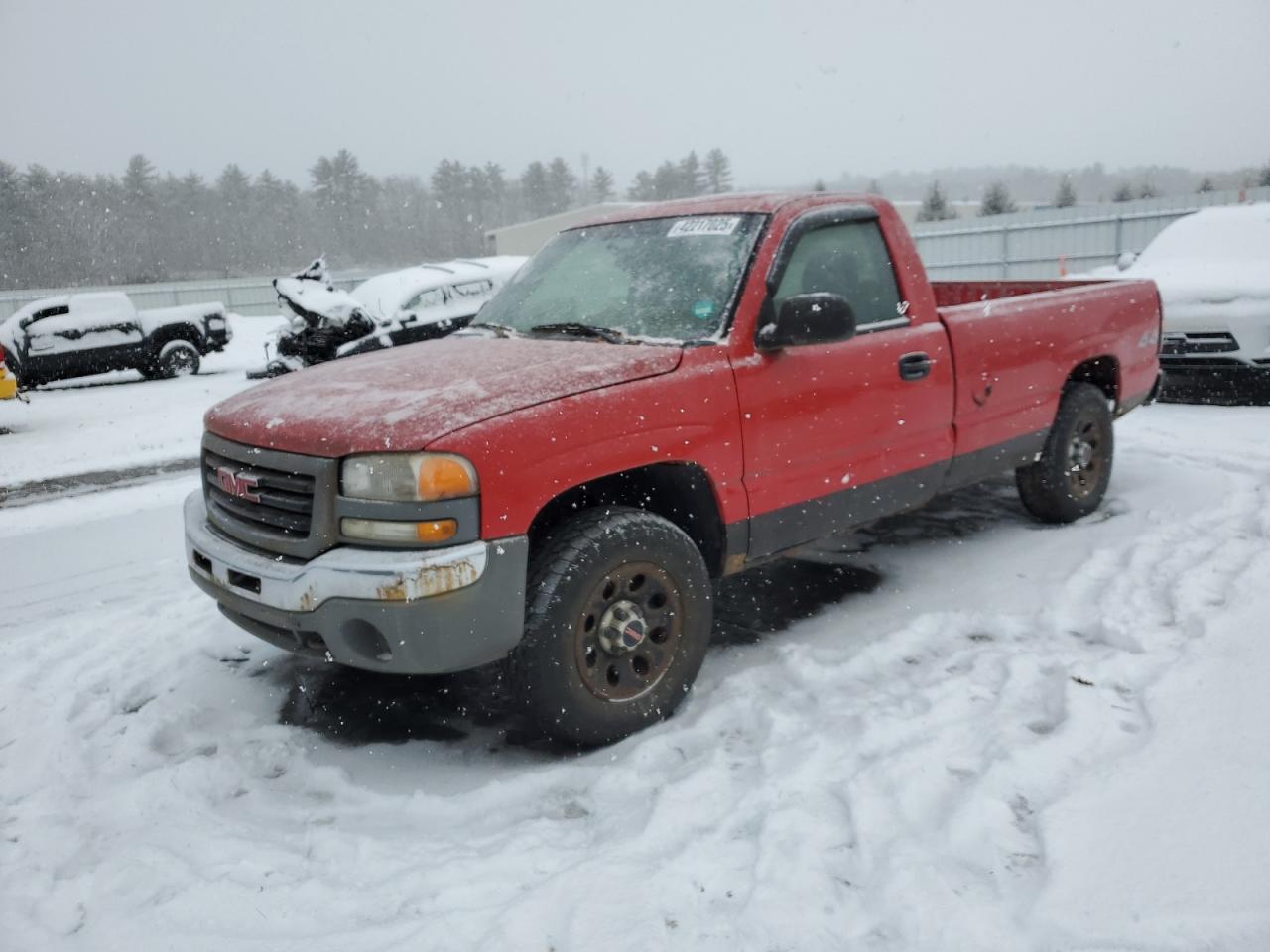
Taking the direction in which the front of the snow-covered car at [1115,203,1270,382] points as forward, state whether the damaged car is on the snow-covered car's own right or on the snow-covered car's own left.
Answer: on the snow-covered car's own right

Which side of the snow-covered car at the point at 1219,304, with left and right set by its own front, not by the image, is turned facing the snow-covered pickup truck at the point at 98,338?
right

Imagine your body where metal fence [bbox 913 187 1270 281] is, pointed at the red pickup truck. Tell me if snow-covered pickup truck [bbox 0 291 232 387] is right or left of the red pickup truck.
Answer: right

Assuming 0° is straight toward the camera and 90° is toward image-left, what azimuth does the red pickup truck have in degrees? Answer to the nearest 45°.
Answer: approximately 45°

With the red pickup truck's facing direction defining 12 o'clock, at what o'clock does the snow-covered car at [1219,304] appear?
The snow-covered car is roughly at 6 o'clock from the red pickup truck.

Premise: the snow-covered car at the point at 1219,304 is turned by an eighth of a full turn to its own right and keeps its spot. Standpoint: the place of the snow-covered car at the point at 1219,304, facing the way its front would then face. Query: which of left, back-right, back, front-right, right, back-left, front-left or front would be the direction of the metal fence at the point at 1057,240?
back-right

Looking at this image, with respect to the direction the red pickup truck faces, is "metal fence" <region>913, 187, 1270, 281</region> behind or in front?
behind
